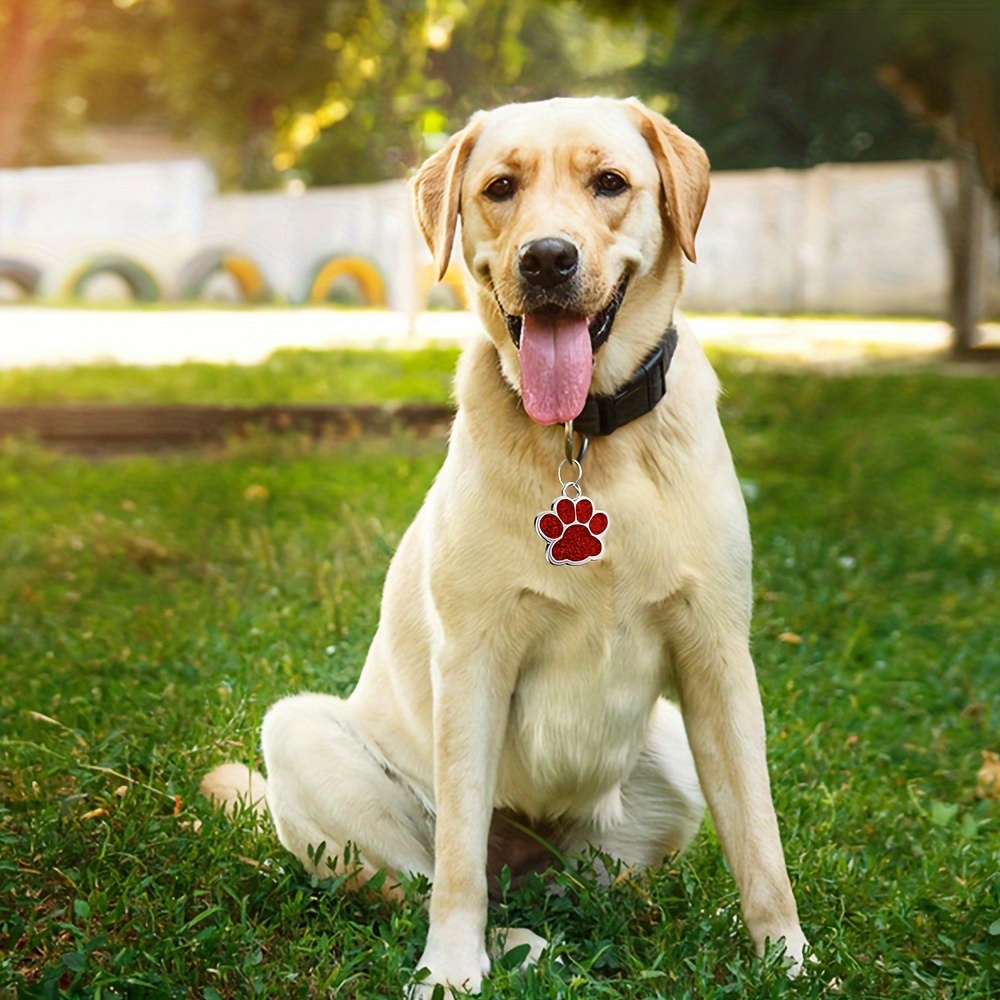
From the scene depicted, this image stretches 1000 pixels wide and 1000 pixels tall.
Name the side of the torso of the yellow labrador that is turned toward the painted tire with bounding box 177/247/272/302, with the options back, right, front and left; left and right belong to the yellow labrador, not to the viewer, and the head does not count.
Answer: back

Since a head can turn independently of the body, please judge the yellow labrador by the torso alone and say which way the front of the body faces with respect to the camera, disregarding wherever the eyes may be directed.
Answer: toward the camera

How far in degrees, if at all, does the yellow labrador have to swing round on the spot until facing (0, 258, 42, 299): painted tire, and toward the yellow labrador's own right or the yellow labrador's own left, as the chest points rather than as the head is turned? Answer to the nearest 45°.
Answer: approximately 180°

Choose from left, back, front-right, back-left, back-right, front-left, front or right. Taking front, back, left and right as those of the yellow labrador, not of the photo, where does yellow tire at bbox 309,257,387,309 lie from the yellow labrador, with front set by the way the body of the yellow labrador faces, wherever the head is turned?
back

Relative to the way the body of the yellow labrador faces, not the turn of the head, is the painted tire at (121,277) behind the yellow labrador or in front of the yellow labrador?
behind
